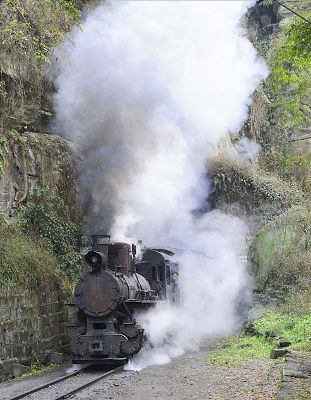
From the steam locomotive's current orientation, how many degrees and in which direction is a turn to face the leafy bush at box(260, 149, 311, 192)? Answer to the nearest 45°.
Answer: approximately 180°

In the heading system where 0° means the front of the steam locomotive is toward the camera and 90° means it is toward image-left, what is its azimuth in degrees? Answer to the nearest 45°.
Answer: approximately 45°
